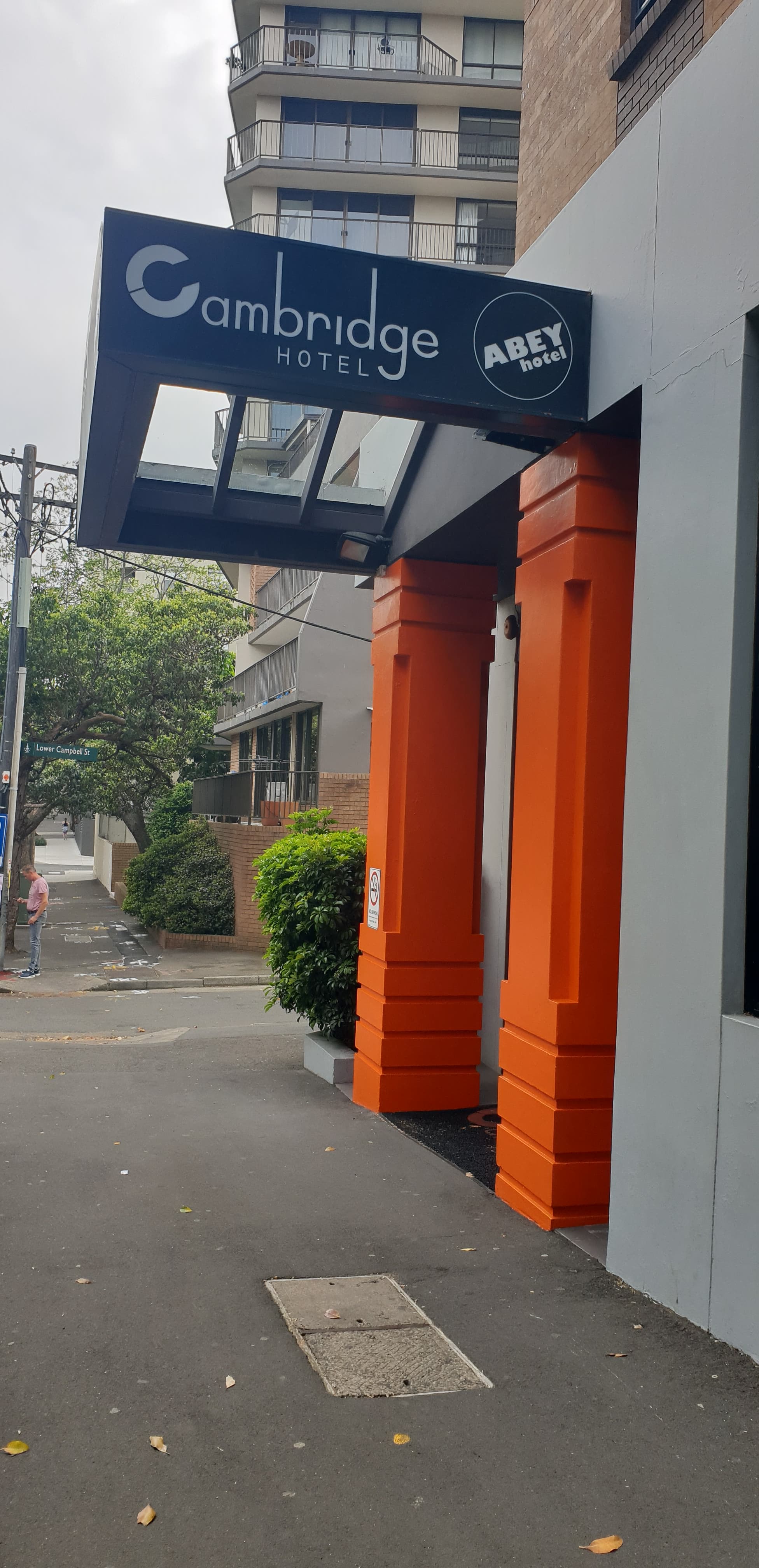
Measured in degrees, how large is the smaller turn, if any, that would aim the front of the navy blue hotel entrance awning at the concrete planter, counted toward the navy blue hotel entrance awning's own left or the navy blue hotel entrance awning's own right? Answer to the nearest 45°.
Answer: approximately 180°

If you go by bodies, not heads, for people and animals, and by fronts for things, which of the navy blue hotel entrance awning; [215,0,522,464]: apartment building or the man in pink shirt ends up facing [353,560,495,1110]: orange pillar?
the apartment building

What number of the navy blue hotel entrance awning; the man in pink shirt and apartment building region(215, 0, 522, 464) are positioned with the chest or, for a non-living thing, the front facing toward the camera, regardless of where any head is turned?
2
